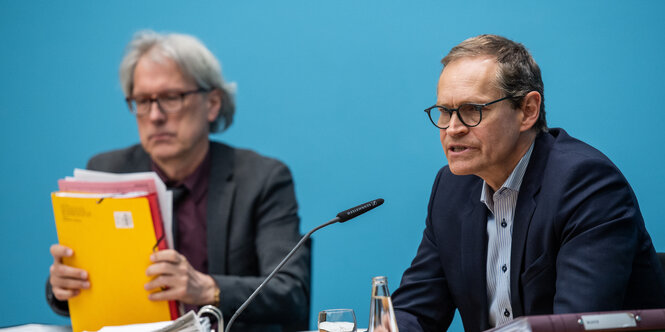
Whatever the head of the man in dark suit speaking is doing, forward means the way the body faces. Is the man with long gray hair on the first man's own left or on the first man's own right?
on the first man's own right

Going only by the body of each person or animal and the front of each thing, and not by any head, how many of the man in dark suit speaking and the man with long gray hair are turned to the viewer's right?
0

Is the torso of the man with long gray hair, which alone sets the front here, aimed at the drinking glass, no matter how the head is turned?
no

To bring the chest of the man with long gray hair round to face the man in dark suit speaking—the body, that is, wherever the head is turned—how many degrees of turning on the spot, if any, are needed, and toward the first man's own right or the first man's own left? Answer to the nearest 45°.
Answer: approximately 90° to the first man's own left

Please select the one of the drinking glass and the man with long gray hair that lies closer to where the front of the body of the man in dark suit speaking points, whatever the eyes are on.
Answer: the drinking glass

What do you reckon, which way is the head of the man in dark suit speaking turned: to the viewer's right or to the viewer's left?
to the viewer's left

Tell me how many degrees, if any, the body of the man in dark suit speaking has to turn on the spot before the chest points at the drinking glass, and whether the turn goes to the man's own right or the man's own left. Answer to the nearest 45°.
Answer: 0° — they already face it

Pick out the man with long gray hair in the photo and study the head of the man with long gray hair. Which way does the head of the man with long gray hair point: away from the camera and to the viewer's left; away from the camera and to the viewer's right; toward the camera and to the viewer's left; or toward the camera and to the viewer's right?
toward the camera and to the viewer's left

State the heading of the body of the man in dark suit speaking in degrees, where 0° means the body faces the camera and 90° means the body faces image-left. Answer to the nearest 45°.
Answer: approximately 45°

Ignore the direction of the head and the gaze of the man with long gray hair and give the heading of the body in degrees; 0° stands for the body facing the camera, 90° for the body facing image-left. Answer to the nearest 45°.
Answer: approximately 45°
